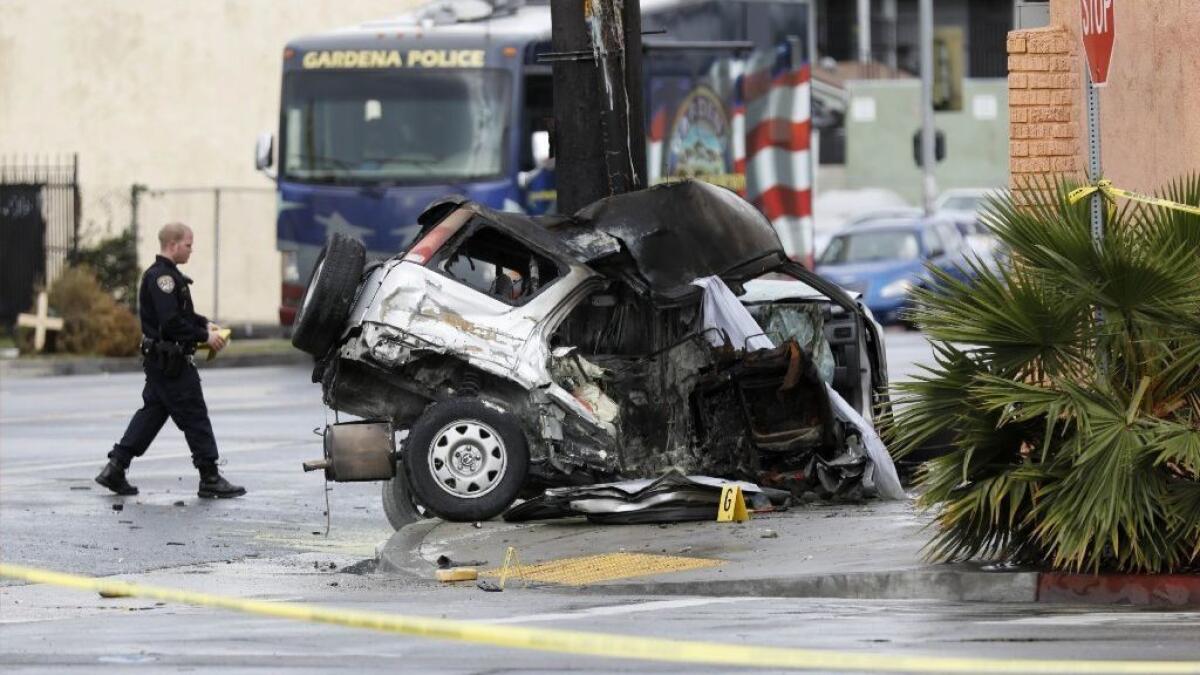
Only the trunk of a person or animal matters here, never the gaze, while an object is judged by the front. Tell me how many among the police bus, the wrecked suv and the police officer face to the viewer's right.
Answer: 2

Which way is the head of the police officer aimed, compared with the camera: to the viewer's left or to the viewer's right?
to the viewer's right

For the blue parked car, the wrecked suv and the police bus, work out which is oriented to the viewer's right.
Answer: the wrecked suv

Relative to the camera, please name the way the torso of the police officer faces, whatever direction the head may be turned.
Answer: to the viewer's right

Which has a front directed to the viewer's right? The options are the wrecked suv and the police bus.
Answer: the wrecked suv

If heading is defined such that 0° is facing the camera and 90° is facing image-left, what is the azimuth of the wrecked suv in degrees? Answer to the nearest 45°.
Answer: approximately 270°
